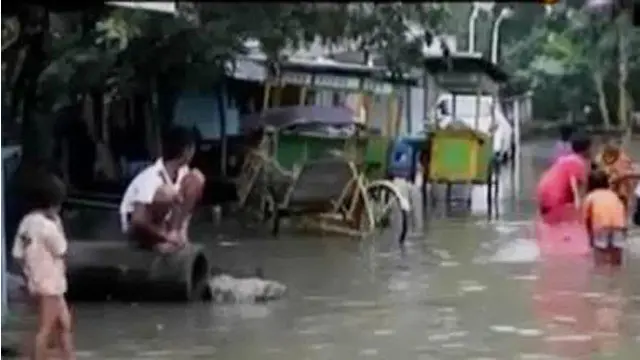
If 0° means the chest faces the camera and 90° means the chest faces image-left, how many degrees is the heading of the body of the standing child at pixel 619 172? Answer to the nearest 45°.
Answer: approximately 45°

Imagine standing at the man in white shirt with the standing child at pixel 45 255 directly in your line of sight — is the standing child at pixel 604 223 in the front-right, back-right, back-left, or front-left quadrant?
back-left

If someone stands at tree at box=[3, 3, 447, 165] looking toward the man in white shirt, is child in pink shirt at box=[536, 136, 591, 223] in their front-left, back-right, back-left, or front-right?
front-left

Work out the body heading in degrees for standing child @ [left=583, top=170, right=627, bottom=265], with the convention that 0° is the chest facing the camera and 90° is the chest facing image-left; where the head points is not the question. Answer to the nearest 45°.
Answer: approximately 180°

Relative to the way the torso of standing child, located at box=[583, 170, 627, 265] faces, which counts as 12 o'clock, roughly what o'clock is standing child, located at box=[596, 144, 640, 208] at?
standing child, located at box=[596, 144, 640, 208] is roughly at 12 o'clock from standing child, located at box=[583, 170, 627, 265].

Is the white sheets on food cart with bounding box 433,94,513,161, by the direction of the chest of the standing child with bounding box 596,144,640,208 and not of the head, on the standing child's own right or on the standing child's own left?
on the standing child's own right

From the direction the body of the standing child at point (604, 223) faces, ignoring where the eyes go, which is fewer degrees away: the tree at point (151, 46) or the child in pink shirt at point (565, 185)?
the child in pink shirt

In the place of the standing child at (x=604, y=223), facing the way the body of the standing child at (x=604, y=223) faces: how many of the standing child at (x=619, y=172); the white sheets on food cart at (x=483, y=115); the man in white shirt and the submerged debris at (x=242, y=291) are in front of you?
2

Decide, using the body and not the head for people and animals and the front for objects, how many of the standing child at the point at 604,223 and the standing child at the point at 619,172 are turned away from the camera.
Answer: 1

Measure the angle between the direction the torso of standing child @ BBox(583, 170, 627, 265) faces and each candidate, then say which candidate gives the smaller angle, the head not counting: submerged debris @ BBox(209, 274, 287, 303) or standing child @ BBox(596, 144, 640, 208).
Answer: the standing child

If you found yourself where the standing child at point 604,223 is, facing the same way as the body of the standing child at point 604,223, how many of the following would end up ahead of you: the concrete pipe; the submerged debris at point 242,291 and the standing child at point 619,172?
1

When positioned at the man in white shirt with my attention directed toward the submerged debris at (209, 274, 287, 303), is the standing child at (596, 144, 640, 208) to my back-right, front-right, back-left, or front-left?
front-left

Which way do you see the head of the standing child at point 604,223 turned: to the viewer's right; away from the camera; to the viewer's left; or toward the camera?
away from the camera

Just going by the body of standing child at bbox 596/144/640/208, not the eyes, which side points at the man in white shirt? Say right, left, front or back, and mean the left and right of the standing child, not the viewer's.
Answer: front

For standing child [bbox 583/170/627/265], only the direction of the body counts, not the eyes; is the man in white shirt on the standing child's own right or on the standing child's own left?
on the standing child's own left

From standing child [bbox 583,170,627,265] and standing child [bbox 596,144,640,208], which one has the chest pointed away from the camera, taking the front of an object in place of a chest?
standing child [bbox 583,170,627,265]
